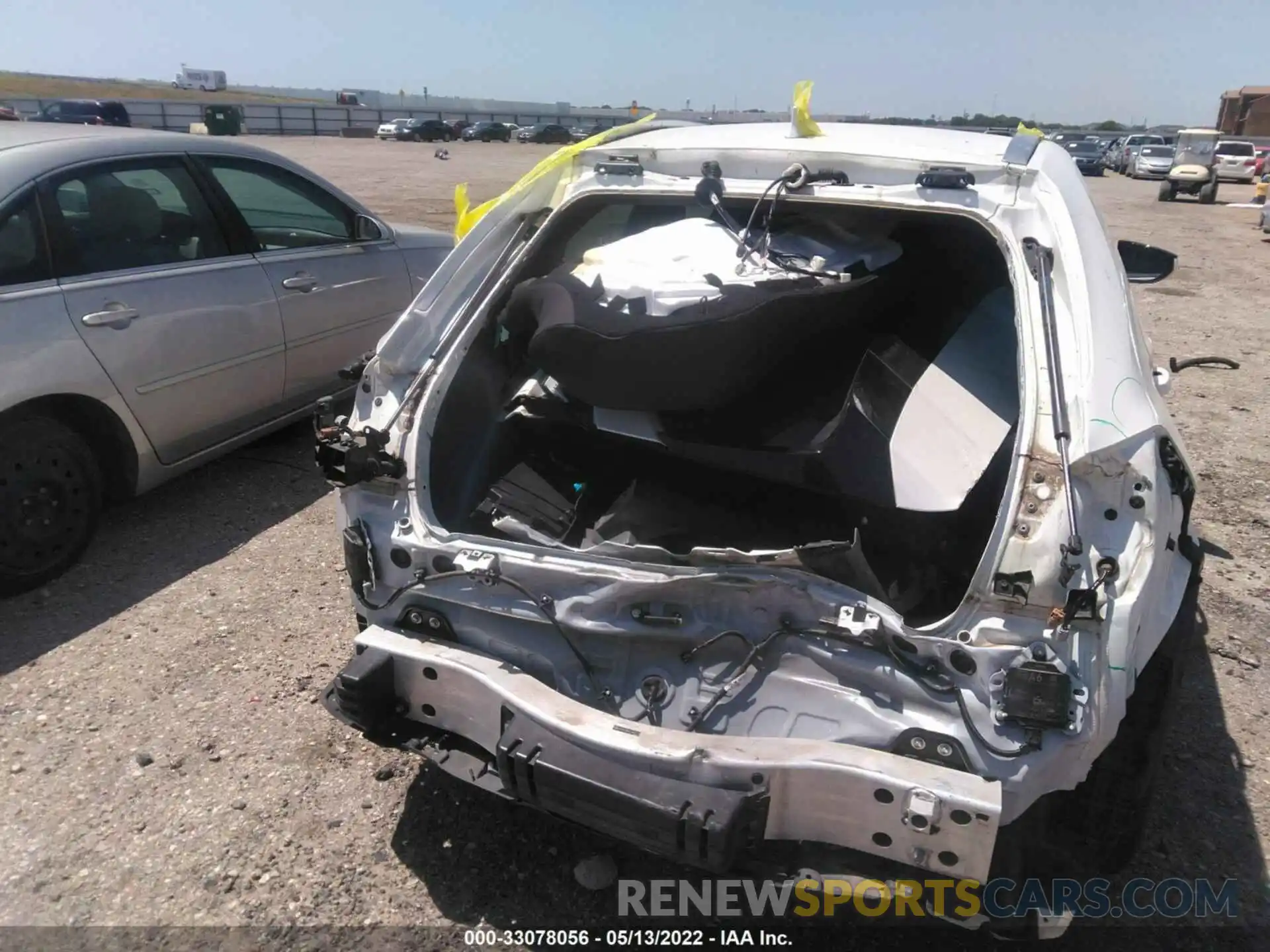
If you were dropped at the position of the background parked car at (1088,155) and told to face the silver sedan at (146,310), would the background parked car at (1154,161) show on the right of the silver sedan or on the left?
left

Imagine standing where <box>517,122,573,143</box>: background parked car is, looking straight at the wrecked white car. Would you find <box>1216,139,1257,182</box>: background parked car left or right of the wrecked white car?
left

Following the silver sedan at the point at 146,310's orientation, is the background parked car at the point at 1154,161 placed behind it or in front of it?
in front

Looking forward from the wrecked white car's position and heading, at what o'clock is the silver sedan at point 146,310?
The silver sedan is roughly at 10 o'clock from the wrecked white car.

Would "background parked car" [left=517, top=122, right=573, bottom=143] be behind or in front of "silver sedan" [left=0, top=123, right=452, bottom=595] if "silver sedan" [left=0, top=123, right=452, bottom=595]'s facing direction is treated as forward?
in front

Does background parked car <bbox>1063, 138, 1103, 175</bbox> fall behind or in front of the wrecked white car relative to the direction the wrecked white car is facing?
in front

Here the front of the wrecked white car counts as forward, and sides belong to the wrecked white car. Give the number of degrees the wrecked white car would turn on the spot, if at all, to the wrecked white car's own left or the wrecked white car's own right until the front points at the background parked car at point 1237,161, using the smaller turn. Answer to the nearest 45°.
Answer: approximately 45° to the wrecked white car's own right

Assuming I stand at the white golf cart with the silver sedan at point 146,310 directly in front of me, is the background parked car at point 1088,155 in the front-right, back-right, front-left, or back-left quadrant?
back-right

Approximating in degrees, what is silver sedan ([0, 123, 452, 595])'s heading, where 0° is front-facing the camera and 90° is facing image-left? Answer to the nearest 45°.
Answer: approximately 225°

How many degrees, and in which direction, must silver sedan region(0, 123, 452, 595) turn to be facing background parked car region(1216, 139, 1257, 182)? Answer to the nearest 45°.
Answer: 0° — it already faces it

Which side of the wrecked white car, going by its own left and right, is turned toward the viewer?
back
